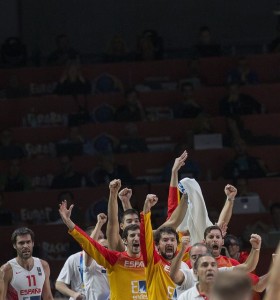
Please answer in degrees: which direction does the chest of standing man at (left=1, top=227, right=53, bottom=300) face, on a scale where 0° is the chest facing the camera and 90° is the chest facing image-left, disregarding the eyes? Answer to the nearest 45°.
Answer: approximately 0°

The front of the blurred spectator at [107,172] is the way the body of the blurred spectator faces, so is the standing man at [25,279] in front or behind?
in front

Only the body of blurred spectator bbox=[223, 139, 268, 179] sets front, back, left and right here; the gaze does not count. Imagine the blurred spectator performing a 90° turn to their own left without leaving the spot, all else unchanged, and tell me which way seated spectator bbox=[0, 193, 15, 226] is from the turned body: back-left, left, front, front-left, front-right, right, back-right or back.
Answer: back

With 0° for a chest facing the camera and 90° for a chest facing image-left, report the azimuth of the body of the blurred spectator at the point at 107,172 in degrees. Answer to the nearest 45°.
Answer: approximately 0°

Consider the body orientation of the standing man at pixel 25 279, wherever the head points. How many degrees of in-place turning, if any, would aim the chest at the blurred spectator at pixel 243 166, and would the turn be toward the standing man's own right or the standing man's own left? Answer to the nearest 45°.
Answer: approximately 135° to the standing man's own left

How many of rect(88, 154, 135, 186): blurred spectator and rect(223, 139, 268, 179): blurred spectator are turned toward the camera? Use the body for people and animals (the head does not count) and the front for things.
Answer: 2

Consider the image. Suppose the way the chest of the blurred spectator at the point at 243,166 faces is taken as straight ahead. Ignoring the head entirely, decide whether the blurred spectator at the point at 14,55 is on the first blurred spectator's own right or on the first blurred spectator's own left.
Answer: on the first blurred spectator's own right
